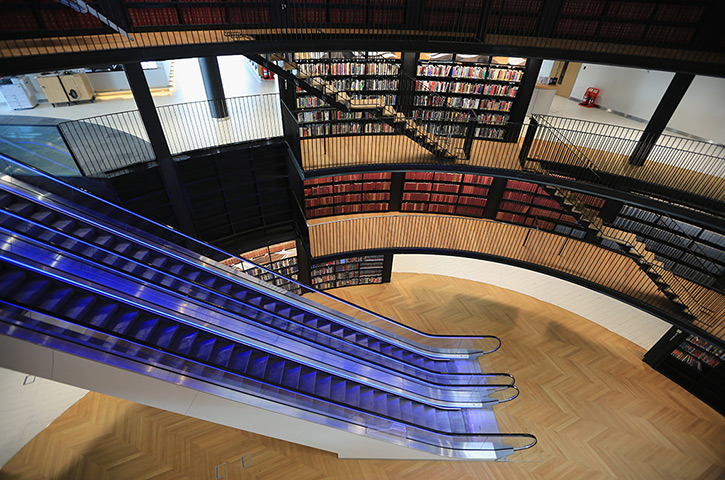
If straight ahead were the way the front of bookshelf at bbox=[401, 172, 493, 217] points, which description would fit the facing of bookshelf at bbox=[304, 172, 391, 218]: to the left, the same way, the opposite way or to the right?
the same way

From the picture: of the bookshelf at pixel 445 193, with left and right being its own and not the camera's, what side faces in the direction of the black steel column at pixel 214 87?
right

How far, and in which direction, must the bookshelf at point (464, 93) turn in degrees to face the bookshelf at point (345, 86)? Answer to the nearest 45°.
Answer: approximately 90° to its right

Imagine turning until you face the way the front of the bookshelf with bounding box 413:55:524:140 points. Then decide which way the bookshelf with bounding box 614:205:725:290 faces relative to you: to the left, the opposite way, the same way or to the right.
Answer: to the right

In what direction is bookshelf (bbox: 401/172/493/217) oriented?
toward the camera

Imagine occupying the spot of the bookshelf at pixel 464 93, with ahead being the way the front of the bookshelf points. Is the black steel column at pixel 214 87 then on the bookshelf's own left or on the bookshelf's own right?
on the bookshelf's own right

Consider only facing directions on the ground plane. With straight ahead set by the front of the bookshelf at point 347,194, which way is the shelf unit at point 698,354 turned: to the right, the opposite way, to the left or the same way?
to the right

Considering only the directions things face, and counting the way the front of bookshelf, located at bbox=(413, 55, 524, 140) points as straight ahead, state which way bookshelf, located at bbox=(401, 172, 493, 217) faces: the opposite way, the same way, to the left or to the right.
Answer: the same way

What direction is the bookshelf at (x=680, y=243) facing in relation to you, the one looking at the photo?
facing the viewer and to the left of the viewer

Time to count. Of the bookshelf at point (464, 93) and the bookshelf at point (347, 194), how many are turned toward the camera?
2

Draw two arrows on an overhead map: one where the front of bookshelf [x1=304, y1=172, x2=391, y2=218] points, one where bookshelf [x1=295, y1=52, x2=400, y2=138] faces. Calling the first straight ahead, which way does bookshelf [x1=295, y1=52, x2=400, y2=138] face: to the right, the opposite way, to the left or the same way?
the same way

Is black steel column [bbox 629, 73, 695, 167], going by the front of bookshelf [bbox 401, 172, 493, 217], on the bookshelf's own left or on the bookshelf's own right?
on the bookshelf's own left

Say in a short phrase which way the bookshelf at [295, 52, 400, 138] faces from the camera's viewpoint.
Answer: facing the viewer

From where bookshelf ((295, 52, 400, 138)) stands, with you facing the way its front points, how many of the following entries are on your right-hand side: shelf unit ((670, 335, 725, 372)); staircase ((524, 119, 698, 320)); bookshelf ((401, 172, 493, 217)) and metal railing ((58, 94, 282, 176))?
1

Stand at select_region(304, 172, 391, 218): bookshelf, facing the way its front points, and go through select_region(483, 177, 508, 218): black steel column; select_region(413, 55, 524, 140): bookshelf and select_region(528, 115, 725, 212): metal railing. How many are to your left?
3
